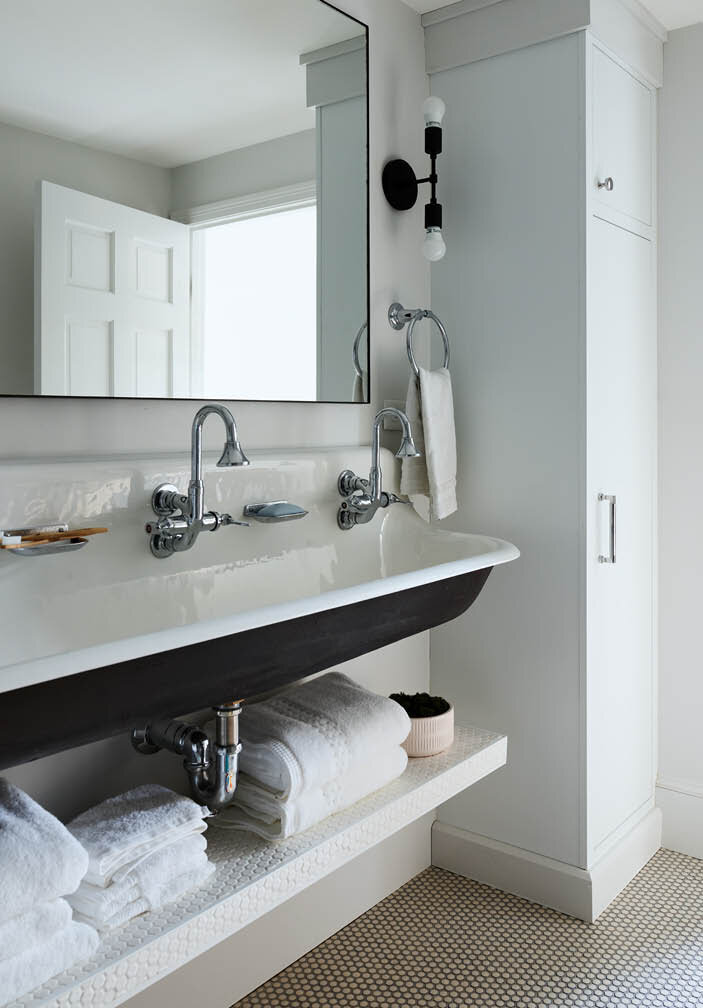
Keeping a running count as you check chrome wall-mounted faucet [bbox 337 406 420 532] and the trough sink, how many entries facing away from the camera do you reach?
0

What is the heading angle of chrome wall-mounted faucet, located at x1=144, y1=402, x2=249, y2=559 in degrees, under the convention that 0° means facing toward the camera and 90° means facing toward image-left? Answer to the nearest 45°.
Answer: approximately 315°

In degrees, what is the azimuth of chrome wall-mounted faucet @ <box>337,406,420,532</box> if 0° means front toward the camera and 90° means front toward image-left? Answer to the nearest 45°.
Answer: approximately 315°

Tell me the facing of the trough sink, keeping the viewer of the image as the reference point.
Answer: facing the viewer and to the right of the viewer

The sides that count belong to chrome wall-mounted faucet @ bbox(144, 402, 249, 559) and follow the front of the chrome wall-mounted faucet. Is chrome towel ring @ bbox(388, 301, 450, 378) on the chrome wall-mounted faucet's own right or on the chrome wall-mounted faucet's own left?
on the chrome wall-mounted faucet's own left
